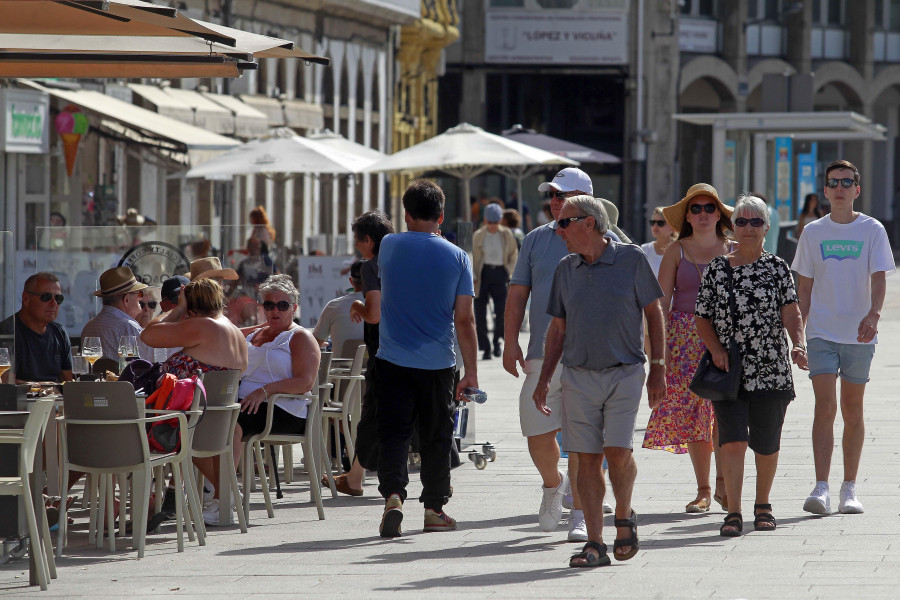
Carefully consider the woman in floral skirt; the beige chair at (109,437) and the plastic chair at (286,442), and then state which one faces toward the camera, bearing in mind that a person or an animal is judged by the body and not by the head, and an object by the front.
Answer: the woman in floral skirt

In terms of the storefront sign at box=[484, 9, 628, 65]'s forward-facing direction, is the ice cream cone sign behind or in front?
in front

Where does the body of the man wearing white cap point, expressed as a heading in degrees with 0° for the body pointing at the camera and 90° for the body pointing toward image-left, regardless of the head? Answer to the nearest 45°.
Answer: approximately 0°

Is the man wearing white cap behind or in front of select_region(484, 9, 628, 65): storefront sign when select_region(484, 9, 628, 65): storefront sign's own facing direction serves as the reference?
in front

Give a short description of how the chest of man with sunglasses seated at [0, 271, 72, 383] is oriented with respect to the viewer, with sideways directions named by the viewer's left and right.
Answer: facing the viewer and to the right of the viewer

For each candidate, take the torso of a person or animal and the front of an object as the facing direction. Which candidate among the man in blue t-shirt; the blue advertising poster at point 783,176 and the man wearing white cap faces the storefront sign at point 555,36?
the man in blue t-shirt

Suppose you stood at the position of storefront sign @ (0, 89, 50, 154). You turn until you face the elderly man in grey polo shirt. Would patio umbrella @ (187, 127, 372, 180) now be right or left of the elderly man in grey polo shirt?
left

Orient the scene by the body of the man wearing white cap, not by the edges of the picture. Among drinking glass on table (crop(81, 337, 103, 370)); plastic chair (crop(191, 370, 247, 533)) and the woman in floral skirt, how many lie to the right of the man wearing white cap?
2

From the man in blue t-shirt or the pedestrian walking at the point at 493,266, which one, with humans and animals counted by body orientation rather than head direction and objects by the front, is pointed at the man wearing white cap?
the pedestrian walking

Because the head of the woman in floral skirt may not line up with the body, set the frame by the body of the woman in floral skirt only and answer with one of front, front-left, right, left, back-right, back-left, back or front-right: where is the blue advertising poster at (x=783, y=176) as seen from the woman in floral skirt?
back

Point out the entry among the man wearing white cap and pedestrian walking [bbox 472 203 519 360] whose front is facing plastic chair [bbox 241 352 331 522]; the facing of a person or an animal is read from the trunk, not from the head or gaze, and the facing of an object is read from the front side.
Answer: the pedestrian walking
